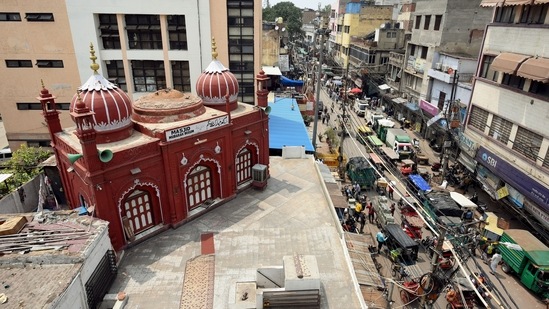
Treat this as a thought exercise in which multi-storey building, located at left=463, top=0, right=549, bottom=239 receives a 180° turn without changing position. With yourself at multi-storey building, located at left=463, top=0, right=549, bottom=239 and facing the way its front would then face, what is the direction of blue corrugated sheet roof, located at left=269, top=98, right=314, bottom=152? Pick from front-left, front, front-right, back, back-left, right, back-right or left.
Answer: back-left

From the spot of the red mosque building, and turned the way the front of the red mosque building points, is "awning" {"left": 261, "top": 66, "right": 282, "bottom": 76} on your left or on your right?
on your left

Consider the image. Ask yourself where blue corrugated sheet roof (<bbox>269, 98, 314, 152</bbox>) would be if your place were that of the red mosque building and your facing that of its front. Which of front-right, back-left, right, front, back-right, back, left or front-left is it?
left

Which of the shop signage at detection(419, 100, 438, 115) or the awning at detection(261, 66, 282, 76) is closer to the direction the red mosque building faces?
the shop signage

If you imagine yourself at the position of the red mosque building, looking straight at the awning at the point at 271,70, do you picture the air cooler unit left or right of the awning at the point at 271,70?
right

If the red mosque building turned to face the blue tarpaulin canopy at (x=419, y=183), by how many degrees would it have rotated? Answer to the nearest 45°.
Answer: approximately 45° to its left

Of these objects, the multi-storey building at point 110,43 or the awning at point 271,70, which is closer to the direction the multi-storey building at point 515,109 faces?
the multi-storey building

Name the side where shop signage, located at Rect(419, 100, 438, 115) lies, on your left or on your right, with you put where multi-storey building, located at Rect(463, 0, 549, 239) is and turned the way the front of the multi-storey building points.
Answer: on your right

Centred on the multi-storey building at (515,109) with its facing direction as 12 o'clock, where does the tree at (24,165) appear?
The tree is roughly at 12 o'clock from the multi-storey building.

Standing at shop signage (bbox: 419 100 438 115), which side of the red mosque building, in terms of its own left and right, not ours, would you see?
left

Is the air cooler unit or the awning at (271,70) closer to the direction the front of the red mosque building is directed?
the air cooler unit

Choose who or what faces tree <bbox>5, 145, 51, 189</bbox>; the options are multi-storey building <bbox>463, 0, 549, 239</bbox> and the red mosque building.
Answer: the multi-storey building

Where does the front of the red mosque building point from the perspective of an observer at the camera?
facing the viewer and to the right of the viewer

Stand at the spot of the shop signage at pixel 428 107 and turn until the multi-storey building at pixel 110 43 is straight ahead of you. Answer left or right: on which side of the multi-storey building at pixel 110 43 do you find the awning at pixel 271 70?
right

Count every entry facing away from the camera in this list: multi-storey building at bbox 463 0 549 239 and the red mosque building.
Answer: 0

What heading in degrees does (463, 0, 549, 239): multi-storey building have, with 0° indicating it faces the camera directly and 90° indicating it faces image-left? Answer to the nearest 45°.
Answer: approximately 45°

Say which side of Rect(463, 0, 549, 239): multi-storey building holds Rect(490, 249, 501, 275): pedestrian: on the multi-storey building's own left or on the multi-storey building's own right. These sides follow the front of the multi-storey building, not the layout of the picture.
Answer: on the multi-storey building's own left

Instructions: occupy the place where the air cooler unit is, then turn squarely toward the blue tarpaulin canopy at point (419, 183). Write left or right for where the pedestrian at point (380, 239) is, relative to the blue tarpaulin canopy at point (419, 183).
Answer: right

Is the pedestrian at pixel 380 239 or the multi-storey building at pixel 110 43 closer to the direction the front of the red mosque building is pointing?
the pedestrian

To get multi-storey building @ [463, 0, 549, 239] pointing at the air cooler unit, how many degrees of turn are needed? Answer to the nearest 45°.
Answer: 0° — it already faces it
